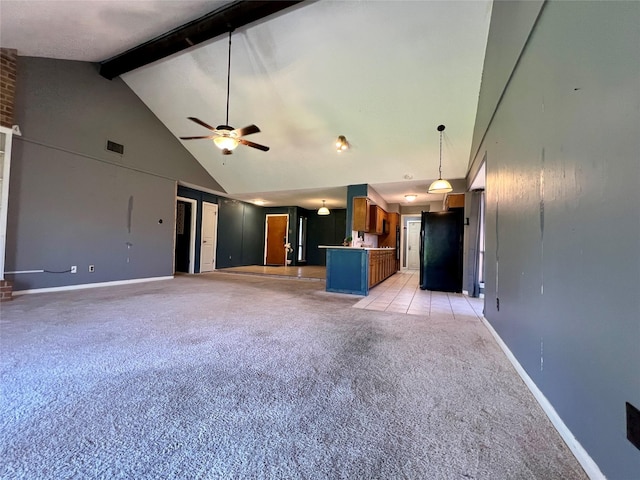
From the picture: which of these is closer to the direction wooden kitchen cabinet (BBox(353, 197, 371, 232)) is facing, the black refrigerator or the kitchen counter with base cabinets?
the black refrigerator

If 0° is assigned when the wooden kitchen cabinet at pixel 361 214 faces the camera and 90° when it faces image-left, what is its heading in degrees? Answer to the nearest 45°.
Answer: approximately 270°

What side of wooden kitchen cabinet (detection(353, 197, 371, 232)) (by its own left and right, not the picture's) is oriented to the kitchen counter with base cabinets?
right

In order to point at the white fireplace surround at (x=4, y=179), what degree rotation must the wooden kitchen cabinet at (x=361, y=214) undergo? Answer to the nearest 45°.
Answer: approximately 135° to its right

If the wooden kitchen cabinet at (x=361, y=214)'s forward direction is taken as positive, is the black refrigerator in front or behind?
in front
